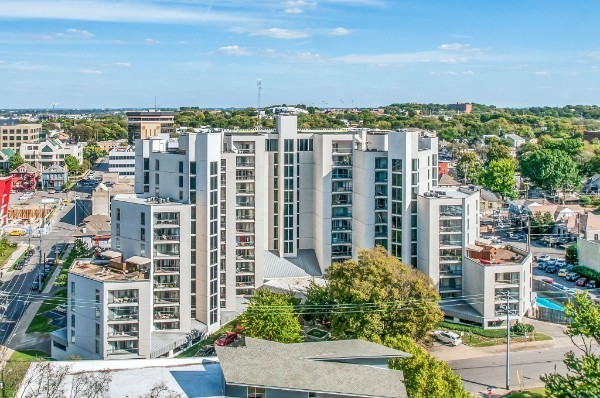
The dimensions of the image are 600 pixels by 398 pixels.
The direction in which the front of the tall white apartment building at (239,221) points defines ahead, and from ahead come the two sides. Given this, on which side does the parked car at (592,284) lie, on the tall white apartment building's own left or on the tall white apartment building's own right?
on the tall white apartment building's own left

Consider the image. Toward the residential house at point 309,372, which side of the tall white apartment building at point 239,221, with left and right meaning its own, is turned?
front

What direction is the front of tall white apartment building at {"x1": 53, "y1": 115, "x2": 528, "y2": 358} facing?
toward the camera

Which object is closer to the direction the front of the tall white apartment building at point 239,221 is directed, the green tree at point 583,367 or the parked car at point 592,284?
the green tree

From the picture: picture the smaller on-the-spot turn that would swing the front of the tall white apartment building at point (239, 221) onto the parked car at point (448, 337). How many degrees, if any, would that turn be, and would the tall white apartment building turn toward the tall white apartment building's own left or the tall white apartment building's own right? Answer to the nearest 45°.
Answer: approximately 45° to the tall white apartment building's own left

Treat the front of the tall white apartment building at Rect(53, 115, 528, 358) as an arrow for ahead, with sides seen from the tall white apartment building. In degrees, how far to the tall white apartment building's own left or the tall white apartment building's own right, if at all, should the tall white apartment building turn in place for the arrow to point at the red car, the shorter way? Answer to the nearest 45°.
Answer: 0° — it already faces it

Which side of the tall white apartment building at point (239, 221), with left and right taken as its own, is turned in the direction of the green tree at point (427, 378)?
front

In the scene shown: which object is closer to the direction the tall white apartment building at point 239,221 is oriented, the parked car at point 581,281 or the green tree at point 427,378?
the green tree

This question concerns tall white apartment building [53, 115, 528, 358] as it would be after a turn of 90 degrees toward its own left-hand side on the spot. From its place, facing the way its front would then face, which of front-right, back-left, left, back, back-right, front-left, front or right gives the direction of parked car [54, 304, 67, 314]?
back

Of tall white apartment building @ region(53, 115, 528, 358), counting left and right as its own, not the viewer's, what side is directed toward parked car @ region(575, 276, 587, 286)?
left

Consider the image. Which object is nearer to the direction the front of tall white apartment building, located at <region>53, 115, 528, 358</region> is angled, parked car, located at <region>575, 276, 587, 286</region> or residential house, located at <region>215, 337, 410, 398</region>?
the residential house

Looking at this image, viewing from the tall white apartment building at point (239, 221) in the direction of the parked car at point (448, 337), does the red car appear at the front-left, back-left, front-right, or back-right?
front-right
